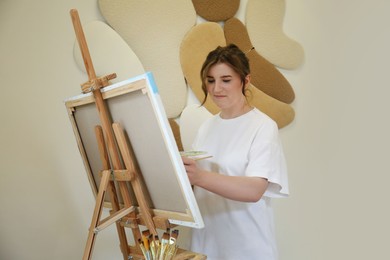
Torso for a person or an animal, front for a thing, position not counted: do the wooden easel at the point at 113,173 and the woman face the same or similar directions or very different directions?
very different directions

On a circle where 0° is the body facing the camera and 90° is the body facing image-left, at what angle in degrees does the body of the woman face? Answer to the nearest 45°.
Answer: approximately 45°

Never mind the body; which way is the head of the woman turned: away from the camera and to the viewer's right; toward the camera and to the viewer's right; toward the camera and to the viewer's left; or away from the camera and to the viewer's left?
toward the camera and to the viewer's left

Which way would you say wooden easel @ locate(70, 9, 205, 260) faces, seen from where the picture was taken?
facing away from the viewer and to the right of the viewer
